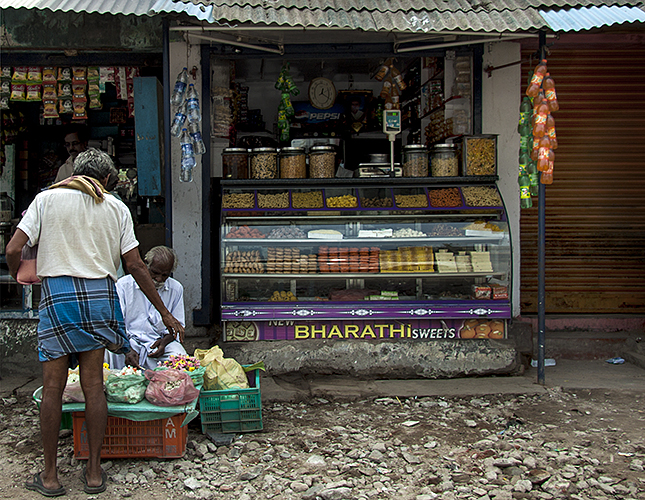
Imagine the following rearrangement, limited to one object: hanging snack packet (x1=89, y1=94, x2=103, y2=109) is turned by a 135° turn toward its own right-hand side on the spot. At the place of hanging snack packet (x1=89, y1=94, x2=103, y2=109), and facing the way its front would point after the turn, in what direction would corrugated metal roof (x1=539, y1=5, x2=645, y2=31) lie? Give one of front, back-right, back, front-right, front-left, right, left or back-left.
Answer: back

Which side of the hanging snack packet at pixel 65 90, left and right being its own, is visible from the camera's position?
front

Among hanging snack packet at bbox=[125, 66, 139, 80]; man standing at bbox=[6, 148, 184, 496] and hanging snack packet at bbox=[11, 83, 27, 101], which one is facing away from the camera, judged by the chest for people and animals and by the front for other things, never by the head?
the man standing

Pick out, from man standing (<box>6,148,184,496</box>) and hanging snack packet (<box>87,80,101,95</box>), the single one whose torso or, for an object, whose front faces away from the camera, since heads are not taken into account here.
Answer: the man standing

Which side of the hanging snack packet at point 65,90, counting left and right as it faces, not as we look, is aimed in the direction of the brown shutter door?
left

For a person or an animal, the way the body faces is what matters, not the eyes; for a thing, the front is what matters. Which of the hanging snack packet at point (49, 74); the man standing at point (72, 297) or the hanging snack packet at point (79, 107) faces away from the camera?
the man standing

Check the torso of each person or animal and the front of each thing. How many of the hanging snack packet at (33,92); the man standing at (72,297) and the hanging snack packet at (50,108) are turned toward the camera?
2
